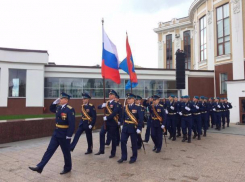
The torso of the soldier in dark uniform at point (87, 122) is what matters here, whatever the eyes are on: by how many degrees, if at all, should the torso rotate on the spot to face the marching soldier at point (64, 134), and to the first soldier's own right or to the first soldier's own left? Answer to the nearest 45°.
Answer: approximately 45° to the first soldier's own left

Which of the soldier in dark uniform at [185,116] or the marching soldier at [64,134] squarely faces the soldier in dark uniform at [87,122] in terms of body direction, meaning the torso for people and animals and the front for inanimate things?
the soldier in dark uniform at [185,116]

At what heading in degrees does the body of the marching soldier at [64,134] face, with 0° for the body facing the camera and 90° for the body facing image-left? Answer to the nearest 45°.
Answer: approximately 45°

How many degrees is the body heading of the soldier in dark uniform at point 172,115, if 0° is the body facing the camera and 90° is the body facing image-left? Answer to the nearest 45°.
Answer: approximately 45°

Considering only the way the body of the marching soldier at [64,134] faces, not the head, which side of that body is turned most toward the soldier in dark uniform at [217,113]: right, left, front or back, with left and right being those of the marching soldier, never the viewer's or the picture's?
back

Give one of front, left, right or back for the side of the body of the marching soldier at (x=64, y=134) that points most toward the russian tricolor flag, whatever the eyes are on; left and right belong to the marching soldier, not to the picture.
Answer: back

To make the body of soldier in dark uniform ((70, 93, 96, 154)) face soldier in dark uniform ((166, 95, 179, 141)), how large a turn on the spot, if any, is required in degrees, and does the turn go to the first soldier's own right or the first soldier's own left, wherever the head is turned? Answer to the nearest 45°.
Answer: approximately 180°

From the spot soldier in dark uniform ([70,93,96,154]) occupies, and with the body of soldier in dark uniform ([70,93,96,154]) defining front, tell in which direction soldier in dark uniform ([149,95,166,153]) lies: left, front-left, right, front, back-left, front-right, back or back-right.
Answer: back-left
